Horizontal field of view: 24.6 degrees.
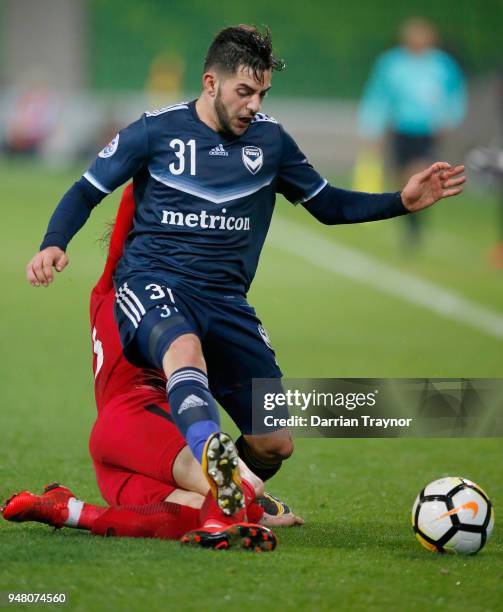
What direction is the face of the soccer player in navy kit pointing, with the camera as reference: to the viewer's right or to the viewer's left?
to the viewer's right

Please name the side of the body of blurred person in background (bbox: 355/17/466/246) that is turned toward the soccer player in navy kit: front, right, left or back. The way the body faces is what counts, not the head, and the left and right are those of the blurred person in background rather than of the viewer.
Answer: front

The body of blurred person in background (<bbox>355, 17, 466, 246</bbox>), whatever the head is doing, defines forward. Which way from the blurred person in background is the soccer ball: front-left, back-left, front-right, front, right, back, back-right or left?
front

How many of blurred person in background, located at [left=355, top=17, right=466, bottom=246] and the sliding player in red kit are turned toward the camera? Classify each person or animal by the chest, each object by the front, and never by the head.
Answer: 1

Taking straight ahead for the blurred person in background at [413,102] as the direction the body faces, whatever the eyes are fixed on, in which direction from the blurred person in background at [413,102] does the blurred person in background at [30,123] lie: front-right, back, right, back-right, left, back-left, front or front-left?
back-right

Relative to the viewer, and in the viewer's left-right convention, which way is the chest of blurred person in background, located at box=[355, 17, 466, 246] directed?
facing the viewer

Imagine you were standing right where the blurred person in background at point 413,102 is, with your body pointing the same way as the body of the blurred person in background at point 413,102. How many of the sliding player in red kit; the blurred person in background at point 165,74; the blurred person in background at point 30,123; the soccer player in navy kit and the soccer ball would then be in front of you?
3

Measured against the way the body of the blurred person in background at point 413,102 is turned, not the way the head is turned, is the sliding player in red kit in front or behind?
in front
